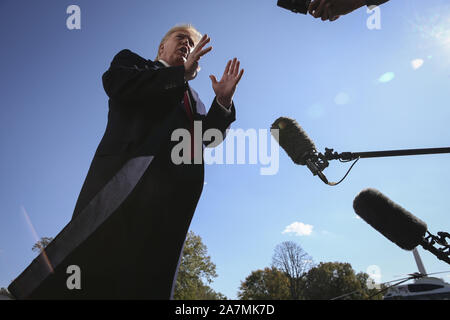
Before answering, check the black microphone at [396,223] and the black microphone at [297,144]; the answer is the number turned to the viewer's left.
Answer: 2

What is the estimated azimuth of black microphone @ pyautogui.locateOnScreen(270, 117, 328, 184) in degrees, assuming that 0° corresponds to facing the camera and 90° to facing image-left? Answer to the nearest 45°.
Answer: approximately 90°

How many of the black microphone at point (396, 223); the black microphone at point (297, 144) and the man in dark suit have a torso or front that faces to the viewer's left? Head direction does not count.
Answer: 2

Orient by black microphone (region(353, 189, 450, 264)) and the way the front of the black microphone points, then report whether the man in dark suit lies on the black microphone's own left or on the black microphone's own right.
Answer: on the black microphone's own left

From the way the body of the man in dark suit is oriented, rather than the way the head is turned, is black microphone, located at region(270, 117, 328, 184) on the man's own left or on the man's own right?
on the man's own left

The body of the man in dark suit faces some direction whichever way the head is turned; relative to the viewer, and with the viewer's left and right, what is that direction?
facing the viewer and to the right of the viewer

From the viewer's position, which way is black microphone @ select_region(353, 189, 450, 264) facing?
facing to the left of the viewer
